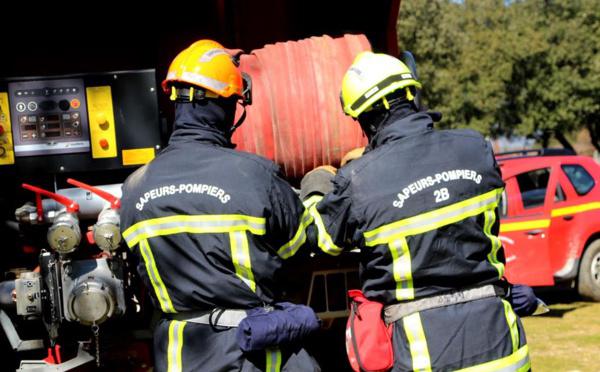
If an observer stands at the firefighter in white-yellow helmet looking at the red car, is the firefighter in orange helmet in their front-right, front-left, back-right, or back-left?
back-left

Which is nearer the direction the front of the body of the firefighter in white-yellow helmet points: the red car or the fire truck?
the fire truck

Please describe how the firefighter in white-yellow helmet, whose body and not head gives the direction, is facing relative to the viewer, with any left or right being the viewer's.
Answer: facing away from the viewer and to the left of the viewer

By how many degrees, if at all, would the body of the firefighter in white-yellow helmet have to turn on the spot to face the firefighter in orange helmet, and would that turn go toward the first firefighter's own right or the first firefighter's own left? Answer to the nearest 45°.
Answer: approximately 45° to the first firefighter's own left

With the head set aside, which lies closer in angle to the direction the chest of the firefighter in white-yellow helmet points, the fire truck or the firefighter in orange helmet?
the fire truck

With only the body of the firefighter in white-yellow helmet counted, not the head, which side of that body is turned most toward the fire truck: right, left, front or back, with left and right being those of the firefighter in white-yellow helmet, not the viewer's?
front

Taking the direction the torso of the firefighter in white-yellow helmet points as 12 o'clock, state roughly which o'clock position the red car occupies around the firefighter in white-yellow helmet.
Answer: The red car is roughly at 2 o'clock from the firefighter in white-yellow helmet.
